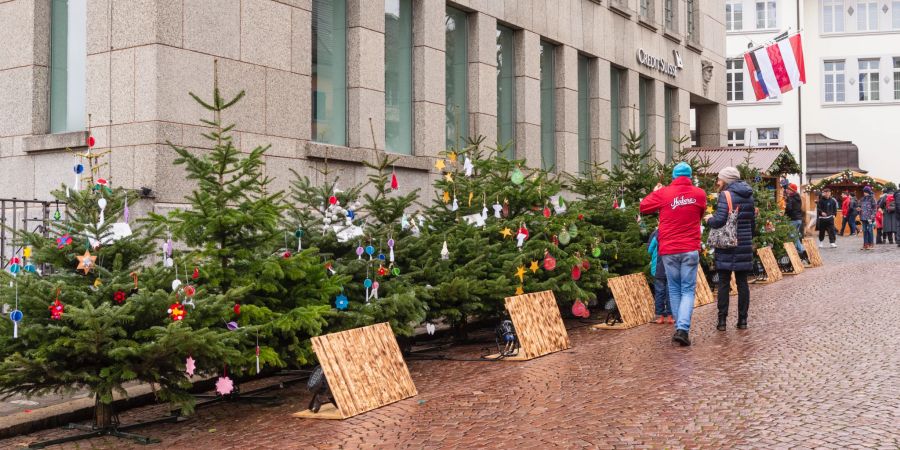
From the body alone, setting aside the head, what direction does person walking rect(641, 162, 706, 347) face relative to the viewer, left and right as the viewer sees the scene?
facing away from the viewer

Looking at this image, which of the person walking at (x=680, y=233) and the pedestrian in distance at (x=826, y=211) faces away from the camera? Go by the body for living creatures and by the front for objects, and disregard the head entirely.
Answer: the person walking

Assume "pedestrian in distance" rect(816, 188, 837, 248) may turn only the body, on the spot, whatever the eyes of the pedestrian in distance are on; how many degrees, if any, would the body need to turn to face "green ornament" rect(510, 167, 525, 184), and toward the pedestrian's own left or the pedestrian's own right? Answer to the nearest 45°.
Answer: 0° — they already face it

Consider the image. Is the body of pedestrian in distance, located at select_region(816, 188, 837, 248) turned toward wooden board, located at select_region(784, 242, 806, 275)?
yes

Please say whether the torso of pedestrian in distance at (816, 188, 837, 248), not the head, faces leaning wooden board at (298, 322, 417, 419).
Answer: yes

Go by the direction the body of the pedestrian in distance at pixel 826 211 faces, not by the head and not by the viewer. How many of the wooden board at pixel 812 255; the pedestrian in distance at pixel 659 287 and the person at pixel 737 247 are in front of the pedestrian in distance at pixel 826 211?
3

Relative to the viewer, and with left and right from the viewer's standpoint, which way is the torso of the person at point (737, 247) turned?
facing away from the viewer and to the left of the viewer

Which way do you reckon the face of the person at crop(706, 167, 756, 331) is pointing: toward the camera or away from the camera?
away from the camera

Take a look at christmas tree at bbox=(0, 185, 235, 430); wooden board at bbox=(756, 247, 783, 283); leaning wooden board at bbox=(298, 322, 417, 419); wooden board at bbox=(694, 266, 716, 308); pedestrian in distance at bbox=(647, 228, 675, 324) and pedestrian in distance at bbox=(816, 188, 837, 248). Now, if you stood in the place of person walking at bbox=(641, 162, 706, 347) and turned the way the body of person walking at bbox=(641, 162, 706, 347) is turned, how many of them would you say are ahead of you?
4

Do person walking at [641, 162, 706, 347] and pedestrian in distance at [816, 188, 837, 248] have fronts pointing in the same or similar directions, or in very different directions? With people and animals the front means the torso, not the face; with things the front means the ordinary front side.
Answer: very different directions

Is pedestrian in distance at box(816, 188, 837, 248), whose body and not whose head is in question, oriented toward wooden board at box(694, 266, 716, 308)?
yes

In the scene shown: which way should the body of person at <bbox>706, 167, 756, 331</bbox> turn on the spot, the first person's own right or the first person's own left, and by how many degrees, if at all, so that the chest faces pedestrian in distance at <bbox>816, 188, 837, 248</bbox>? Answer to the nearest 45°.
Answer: approximately 45° to the first person's own right
